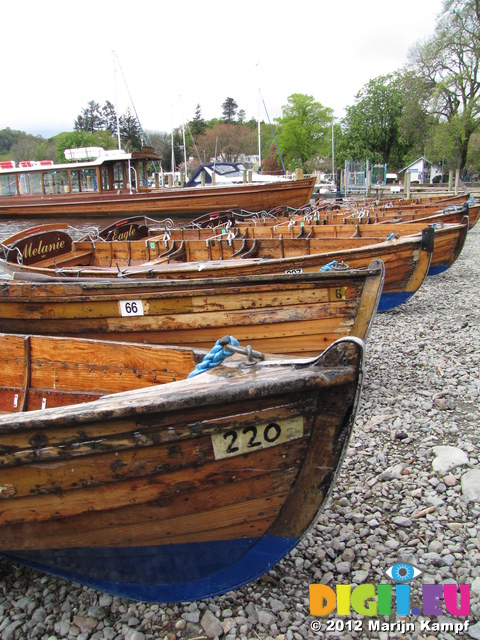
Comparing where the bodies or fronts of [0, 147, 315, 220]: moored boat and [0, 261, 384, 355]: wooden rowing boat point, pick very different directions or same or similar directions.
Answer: same or similar directions

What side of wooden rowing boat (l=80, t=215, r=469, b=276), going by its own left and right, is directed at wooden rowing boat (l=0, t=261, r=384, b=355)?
right

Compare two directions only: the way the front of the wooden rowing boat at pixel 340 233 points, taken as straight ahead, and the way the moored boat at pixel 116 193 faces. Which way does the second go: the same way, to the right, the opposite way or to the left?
the same way

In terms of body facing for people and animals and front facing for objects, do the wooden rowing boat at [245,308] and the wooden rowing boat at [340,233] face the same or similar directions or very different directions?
same or similar directions

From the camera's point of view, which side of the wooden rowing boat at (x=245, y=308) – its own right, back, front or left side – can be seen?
right

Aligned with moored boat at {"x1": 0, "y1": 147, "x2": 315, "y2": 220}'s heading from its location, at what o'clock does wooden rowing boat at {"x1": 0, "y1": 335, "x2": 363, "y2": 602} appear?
The wooden rowing boat is roughly at 3 o'clock from the moored boat.

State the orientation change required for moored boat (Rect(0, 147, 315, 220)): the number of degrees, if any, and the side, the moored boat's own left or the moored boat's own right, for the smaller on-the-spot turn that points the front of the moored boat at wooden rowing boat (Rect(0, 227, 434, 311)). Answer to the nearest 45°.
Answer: approximately 90° to the moored boat's own right

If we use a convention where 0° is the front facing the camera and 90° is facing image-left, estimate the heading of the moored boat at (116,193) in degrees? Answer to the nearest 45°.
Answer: approximately 270°

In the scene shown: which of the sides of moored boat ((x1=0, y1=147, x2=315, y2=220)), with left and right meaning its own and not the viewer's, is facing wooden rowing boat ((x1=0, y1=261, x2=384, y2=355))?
right

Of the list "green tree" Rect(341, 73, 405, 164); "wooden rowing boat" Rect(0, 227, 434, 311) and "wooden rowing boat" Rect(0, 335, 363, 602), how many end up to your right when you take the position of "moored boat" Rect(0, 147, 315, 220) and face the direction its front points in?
2

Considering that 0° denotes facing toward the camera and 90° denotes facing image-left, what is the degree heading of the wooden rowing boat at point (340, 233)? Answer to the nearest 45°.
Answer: approximately 270°

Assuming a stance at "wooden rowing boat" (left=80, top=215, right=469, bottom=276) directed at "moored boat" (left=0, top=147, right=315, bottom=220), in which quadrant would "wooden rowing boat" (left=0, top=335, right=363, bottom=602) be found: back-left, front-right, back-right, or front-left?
back-left
